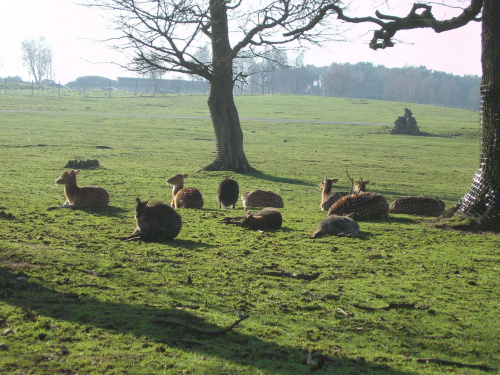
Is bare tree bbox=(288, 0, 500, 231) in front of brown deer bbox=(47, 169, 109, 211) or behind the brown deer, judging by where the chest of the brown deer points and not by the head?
behind

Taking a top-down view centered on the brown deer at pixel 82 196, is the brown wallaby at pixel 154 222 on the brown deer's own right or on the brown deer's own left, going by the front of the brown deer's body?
on the brown deer's own left

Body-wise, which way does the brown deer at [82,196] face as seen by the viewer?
to the viewer's left

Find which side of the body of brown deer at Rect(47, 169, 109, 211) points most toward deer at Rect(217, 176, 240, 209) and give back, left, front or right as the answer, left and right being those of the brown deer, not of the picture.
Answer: back

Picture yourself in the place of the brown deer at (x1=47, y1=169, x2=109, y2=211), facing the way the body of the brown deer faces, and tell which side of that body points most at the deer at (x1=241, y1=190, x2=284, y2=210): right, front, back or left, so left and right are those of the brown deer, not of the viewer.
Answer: back

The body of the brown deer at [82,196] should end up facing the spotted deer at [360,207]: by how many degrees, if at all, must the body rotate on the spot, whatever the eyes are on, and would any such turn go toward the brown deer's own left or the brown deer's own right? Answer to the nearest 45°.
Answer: approximately 135° to the brown deer's own left

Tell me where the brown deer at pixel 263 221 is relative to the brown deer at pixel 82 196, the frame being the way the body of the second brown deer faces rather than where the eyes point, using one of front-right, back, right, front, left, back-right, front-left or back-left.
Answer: back-left
